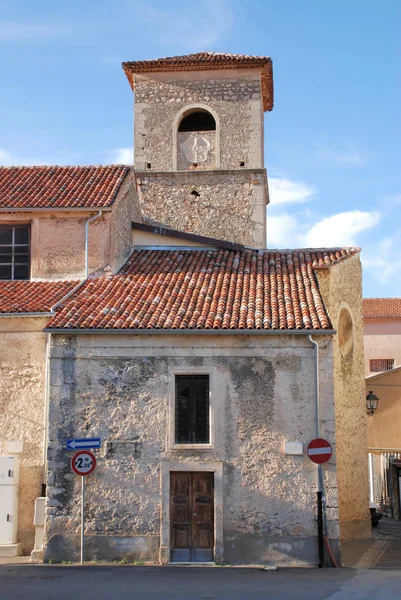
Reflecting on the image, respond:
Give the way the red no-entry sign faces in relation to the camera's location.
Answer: facing the viewer

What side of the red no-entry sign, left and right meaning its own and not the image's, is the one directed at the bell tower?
back

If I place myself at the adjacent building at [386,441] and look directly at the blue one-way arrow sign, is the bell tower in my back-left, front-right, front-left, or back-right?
front-right

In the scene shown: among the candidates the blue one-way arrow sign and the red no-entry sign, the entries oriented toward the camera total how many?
2

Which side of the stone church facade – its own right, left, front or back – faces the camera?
front

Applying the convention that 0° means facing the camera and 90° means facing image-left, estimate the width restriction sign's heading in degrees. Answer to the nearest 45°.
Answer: approximately 0°

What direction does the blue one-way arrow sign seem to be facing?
toward the camera

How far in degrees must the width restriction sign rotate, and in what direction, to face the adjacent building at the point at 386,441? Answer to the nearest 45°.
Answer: approximately 135° to its left

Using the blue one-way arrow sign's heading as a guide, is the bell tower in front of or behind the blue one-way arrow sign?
behind

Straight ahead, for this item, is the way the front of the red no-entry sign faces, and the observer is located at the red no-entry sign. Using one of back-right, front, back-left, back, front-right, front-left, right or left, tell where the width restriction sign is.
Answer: right

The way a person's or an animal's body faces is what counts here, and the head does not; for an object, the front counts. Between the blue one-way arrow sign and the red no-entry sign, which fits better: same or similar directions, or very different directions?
same or similar directions

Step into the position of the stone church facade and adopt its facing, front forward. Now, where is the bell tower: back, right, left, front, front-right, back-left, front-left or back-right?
back
